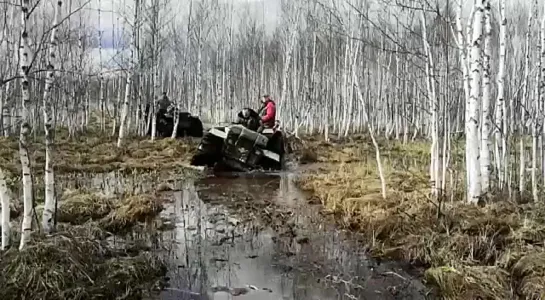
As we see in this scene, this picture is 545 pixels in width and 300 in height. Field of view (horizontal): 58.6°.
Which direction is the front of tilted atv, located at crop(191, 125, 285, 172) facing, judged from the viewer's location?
facing the viewer

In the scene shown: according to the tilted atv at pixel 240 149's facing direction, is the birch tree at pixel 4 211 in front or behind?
in front

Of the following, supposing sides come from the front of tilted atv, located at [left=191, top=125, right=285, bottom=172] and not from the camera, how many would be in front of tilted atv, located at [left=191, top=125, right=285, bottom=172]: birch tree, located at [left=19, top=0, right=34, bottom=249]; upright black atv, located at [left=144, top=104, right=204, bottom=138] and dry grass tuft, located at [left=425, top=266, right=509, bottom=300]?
2

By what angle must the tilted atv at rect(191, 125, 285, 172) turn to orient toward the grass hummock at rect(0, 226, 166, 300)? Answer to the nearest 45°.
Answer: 0° — it already faces it

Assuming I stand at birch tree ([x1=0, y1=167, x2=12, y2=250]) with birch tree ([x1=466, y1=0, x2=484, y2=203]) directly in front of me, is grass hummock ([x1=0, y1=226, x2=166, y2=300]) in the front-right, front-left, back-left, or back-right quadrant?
front-right

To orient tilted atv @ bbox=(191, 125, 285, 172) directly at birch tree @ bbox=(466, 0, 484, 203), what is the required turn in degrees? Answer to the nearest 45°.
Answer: approximately 45° to its left
